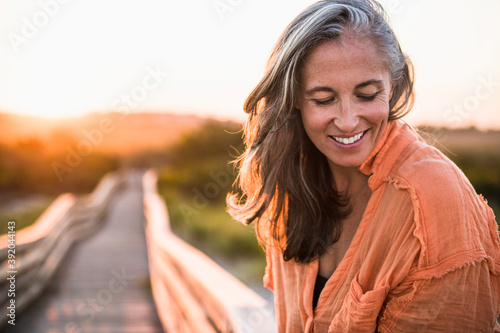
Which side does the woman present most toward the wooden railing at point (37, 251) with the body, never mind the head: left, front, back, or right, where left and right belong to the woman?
right

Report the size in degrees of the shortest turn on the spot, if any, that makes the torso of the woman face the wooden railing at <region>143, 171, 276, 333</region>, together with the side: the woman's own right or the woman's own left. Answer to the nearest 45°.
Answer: approximately 90° to the woman's own right

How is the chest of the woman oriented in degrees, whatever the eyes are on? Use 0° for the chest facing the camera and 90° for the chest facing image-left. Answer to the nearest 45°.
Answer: approximately 45°
